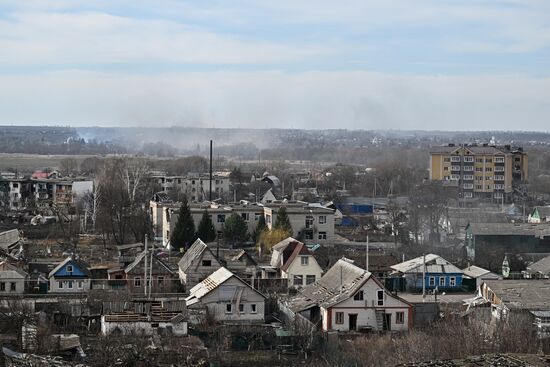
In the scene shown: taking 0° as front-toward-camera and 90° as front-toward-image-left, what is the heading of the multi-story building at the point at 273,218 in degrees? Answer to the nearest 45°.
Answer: approximately 0°

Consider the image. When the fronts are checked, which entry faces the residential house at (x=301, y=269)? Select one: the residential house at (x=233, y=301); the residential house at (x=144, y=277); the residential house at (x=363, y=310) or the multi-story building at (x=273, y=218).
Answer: the multi-story building

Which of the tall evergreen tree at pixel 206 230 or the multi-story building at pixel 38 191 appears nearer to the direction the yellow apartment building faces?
the tall evergreen tree

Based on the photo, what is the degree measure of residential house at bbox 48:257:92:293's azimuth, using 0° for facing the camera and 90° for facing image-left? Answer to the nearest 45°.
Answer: approximately 0°

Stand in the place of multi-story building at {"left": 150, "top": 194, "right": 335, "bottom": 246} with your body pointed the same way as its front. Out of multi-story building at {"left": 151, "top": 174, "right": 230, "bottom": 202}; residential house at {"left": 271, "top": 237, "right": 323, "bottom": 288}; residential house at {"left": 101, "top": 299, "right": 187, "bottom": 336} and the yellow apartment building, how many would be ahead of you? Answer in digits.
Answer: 2

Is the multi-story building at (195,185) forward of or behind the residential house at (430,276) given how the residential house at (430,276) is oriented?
behind

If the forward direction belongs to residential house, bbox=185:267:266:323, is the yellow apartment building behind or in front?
behind
